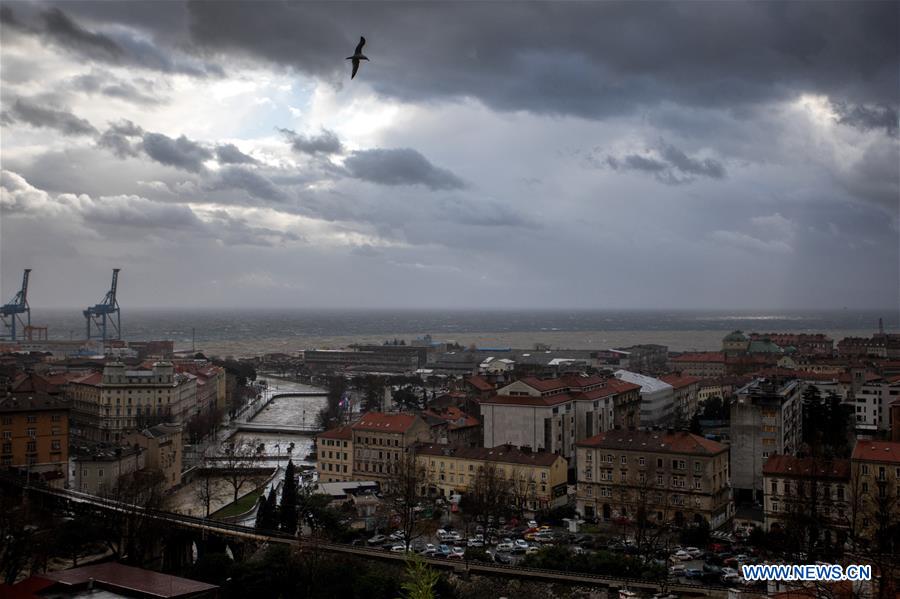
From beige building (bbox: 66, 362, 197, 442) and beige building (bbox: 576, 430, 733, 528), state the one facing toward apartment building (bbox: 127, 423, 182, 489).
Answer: beige building (bbox: 66, 362, 197, 442)

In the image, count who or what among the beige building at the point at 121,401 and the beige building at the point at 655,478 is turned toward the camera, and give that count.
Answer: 2

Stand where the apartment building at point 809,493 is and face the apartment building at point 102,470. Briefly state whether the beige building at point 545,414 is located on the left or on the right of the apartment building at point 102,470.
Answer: right

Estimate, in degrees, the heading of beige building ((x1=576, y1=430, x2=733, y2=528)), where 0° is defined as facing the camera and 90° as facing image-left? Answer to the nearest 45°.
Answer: approximately 0°

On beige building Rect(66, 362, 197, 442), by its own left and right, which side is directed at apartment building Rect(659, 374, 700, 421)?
left

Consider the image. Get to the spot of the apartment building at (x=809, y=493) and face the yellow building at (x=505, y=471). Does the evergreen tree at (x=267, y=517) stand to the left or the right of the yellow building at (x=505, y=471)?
left

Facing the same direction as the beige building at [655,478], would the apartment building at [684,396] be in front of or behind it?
behind

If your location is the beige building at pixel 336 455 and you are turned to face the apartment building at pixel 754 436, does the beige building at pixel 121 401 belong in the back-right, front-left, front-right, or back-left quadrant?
back-left

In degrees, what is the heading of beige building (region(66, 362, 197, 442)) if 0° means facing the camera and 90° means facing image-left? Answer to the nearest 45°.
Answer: approximately 0°

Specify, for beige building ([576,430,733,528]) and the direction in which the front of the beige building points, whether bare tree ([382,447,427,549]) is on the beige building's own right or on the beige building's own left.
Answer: on the beige building's own right

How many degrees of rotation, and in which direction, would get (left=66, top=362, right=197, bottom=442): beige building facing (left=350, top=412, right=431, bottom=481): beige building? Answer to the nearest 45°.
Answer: approximately 45° to its left

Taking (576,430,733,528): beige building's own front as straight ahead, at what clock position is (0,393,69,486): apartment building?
The apartment building is roughly at 3 o'clock from the beige building.

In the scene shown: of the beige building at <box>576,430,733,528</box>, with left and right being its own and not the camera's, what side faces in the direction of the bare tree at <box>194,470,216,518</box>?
right

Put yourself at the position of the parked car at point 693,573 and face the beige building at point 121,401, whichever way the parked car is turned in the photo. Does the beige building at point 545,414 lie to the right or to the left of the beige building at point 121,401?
right

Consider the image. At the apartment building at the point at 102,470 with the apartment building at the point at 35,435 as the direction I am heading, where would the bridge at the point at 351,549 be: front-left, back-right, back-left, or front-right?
back-left

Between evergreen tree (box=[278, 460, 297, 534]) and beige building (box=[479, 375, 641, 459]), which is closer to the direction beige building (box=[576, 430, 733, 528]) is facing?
the evergreen tree
